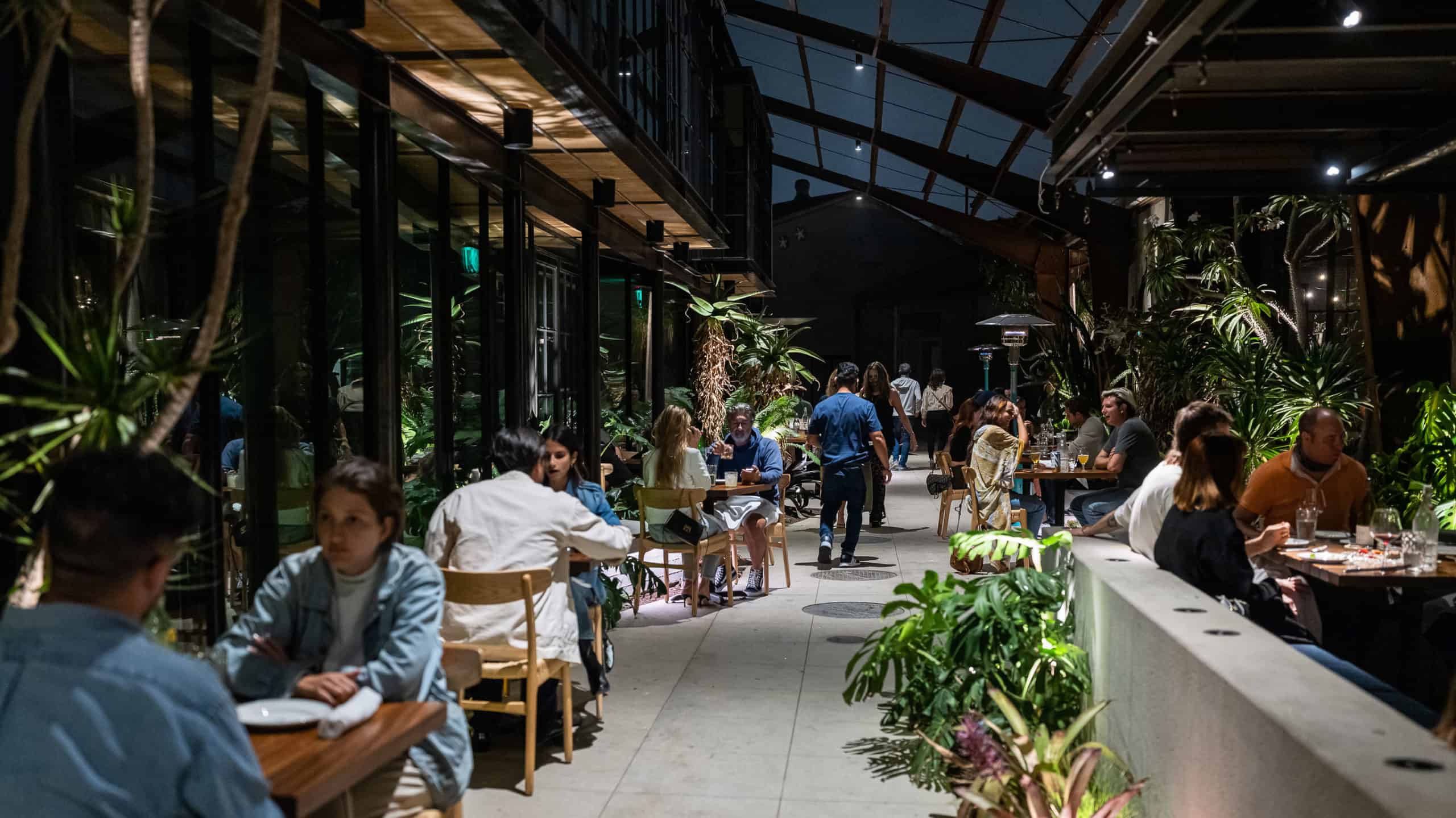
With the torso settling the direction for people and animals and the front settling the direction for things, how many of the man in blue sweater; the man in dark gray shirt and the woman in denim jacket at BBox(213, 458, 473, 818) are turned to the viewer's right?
0

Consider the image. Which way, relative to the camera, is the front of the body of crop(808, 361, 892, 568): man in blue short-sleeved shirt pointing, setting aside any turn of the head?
away from the camera

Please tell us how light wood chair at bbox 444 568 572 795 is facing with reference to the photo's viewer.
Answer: facing away from the viewer and to the right of the viewer

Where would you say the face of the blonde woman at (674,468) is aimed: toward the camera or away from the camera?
away from the camera

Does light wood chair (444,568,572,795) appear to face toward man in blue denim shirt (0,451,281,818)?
no

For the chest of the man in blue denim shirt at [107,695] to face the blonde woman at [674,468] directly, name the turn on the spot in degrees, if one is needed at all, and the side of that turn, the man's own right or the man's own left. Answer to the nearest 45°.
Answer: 0° — they already face them

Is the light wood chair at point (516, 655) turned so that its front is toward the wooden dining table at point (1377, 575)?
no

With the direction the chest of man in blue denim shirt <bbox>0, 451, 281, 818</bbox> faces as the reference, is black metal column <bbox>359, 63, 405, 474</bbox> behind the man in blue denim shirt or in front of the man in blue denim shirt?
in front

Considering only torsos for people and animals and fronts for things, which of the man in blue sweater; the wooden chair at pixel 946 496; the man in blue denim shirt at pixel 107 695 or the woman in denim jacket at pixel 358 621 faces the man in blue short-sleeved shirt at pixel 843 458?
the man in blue denim shirt at pixel 107 695

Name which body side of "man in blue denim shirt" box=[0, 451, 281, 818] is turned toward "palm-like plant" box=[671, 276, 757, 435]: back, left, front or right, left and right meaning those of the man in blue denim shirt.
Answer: front

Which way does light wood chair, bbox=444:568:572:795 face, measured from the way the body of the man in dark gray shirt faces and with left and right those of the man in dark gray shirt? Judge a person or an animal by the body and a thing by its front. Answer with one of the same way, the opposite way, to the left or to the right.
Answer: to the right

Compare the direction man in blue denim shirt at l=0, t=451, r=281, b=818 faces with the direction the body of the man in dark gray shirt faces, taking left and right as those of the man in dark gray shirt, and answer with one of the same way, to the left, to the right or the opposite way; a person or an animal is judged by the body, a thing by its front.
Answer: to the right

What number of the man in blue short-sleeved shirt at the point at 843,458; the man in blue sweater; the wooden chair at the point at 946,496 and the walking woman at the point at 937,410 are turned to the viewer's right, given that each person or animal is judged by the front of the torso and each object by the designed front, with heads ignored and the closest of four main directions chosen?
1

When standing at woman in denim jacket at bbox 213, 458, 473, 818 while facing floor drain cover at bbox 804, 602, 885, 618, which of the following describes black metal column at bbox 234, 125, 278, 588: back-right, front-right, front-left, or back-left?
front-left

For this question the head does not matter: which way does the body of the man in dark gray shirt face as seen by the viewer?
to the viewer's left

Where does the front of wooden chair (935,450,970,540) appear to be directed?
to the viewer's right
